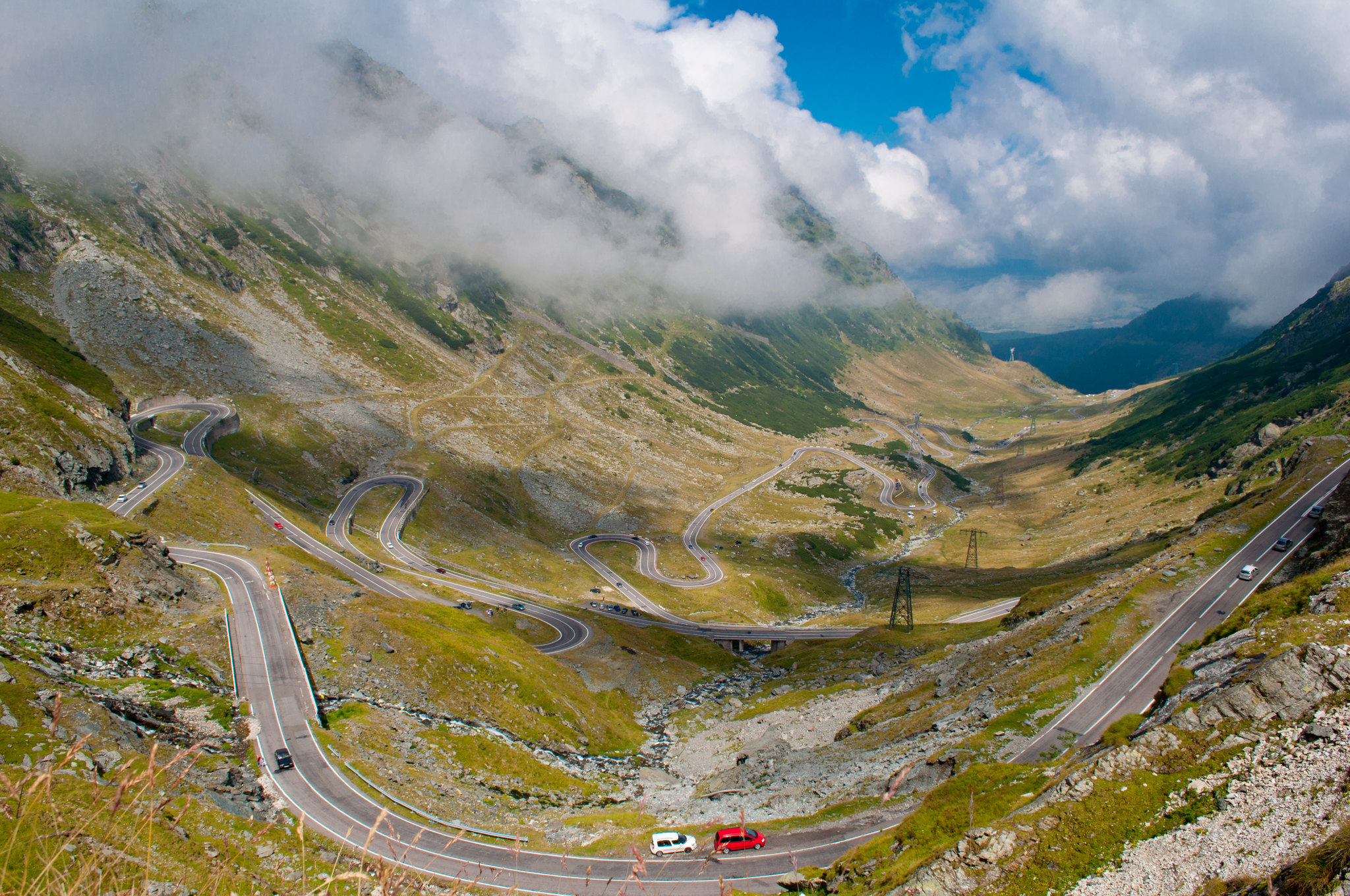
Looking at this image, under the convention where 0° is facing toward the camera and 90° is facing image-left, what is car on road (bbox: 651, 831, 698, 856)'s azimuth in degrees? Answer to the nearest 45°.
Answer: approximately 270°

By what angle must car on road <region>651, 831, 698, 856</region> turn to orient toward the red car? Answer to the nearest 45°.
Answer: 0° — it already faces it
